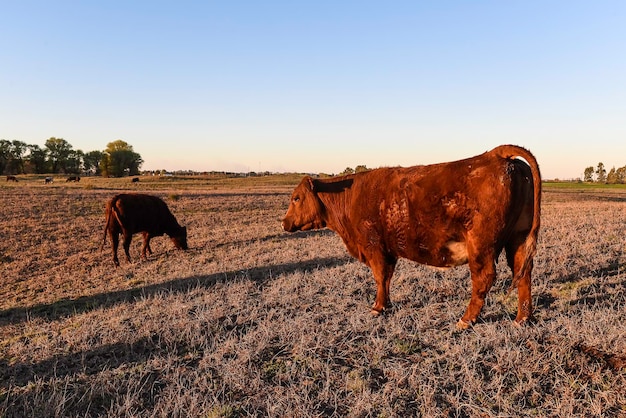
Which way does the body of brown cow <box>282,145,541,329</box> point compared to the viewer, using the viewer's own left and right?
facing away from the viewer and to the left of the viewer

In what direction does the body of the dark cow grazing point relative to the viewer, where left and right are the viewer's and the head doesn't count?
facing away from the viewer and to the right of the viewer

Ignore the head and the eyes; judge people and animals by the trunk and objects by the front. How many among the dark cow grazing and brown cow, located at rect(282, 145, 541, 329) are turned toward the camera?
0

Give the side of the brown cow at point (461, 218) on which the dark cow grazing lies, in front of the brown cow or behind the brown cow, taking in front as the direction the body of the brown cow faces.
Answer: in front

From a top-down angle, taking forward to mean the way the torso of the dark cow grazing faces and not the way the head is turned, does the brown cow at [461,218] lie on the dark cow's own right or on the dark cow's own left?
on the dark cow's own right
